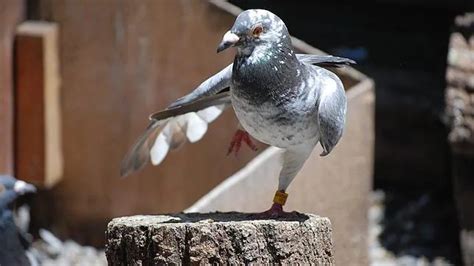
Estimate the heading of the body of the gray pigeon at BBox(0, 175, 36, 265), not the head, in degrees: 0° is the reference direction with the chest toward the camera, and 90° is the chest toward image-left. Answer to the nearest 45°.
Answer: approximately 270°

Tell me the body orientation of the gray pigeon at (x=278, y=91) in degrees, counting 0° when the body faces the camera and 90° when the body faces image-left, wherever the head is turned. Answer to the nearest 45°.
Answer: approximately 45°

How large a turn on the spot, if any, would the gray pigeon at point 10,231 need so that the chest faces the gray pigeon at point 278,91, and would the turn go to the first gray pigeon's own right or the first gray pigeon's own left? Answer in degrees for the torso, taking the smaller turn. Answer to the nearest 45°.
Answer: approximately 45° to the first gray pigeon's own right

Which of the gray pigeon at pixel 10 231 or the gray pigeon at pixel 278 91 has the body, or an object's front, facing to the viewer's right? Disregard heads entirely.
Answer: the gray pigeon at pixel 10 231

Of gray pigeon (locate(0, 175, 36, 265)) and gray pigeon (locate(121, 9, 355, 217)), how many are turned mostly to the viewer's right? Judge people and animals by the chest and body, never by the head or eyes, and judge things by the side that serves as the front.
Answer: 1
